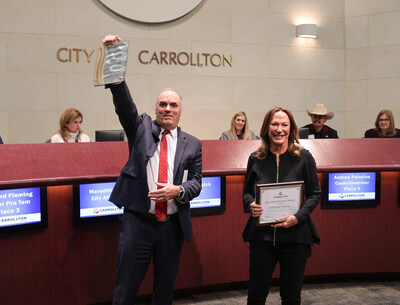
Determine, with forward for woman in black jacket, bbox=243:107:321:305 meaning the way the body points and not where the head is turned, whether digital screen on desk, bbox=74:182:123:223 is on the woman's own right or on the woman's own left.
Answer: on the woman's own right

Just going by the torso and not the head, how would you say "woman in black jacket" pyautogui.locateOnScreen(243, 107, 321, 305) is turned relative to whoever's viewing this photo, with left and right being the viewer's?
facing the viewer

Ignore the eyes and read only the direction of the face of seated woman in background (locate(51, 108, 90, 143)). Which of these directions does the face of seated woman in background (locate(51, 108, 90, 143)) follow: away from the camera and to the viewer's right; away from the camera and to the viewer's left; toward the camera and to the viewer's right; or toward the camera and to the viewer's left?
toward the camera and to the viewer's right

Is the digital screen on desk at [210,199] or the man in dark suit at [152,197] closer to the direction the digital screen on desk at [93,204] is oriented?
the man in dark suit

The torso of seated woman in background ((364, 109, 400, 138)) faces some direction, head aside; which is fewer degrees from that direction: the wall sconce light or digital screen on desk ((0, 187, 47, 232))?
the digital screen on desk

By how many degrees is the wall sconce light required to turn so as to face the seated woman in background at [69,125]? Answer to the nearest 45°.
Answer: approximately 45° to its right

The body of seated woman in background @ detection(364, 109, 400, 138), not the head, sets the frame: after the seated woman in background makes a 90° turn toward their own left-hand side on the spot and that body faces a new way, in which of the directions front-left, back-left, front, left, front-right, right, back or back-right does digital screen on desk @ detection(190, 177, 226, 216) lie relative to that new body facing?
back-right

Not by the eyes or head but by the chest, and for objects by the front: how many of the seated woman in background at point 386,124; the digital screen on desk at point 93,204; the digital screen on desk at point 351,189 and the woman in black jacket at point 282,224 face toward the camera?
4

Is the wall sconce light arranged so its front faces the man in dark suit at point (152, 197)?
yes

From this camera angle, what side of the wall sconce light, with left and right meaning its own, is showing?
front

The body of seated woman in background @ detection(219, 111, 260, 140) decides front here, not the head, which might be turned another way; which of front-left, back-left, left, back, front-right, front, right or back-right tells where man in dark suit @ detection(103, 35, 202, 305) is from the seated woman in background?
front

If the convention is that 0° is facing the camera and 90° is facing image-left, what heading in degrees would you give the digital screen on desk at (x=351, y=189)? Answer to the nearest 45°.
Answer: approximately 0°

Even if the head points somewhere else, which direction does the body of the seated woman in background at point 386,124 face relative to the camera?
toward the camera

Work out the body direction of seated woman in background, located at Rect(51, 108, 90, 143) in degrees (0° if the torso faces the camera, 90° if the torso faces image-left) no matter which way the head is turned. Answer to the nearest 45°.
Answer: approximately 315°
